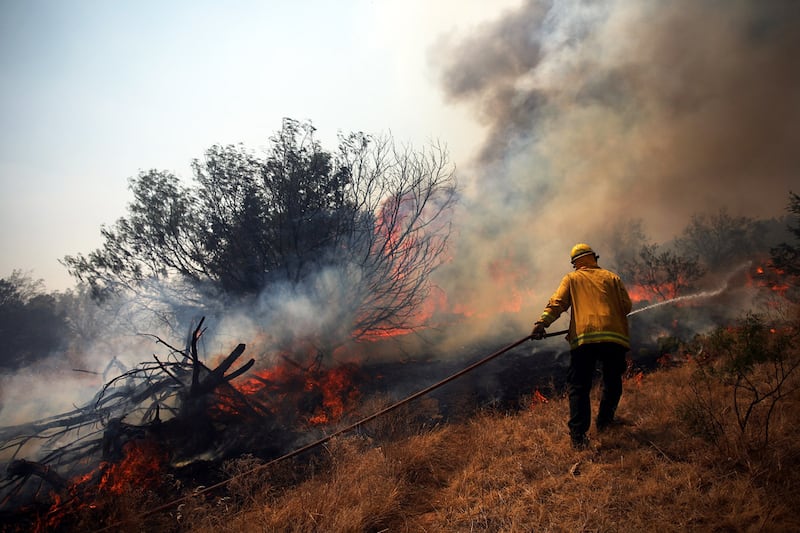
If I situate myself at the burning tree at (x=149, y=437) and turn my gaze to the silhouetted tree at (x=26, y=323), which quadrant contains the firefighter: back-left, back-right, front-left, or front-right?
back-right

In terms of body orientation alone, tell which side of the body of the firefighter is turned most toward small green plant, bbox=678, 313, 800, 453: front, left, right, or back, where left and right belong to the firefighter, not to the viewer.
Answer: right

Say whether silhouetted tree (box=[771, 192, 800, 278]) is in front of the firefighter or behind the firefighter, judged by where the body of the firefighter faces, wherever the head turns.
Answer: in front

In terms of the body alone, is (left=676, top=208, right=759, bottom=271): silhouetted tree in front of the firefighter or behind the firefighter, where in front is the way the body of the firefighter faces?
in front

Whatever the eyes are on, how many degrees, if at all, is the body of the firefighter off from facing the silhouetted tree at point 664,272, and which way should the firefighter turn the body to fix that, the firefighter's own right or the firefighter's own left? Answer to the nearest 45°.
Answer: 0° — they already face it

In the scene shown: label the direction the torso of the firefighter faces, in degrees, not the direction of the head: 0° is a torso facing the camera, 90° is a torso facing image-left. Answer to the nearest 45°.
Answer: approximately 180°

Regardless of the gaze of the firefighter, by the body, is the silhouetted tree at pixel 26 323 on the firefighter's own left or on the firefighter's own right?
on the firefighter's own left

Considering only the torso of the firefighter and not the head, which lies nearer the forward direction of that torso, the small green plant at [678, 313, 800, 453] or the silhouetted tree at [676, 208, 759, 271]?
the silhouetted tree

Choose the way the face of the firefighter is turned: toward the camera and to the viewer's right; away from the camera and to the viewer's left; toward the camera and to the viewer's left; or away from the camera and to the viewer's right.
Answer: away from the camera and to the viewer's right
